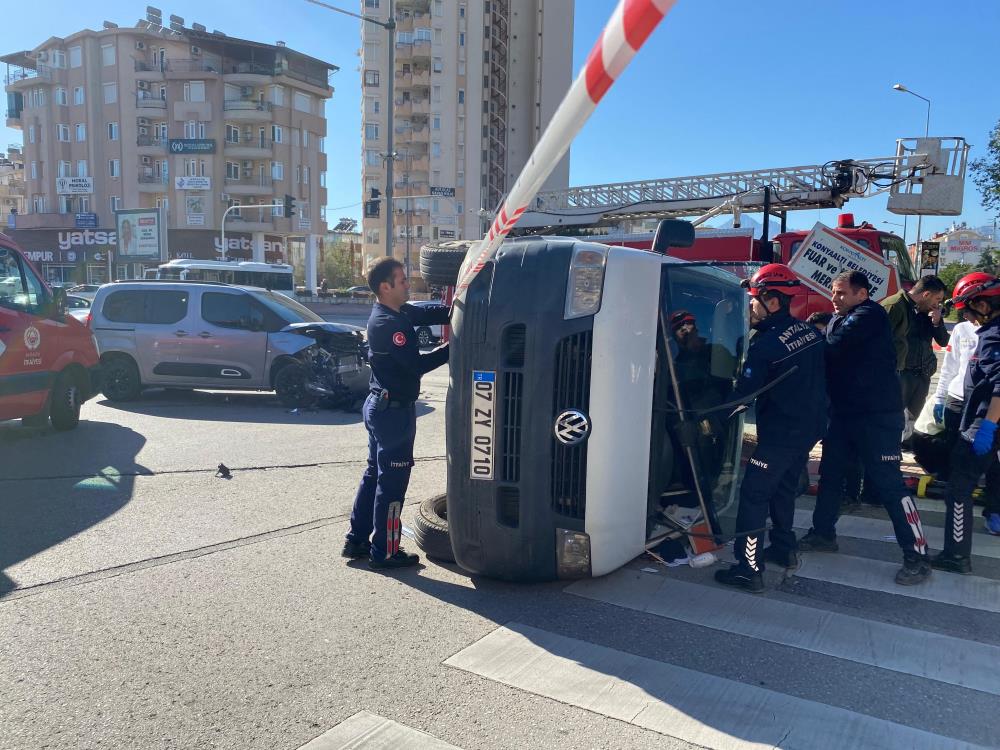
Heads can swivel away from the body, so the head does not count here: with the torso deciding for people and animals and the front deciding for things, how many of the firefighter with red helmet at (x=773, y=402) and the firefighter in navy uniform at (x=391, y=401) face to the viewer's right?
1

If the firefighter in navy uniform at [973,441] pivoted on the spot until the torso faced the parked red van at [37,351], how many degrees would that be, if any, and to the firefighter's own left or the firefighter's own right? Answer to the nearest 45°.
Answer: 0° — they already face it

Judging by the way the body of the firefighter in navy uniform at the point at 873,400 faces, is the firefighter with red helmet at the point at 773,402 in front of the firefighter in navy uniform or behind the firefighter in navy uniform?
in front

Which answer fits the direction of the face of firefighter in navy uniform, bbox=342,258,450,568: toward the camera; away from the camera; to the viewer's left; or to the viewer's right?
to the viewer's right

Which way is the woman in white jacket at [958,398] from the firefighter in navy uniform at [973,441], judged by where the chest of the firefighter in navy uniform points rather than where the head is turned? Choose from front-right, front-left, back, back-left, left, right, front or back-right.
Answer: right

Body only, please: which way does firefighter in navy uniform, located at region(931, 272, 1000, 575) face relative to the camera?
to the viewer's left

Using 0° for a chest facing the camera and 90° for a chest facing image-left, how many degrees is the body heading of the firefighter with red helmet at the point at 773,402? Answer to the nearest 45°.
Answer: approximately 135°

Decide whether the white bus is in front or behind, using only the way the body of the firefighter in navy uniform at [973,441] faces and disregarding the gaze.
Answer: in front

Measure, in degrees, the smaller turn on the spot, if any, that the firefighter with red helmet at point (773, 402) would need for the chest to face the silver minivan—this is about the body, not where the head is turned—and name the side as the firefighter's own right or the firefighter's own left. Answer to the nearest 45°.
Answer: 0° — they already face it

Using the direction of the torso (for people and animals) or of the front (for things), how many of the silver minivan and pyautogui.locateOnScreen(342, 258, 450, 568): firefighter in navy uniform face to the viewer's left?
0

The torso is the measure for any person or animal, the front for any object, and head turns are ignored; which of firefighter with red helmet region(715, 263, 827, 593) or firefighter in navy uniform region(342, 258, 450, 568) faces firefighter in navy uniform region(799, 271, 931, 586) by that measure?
firefighter in navy uniform region(342, 258, 450, 568)

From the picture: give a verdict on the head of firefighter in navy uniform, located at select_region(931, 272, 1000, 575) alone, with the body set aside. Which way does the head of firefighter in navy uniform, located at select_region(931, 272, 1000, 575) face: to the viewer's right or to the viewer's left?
to the viewer's left

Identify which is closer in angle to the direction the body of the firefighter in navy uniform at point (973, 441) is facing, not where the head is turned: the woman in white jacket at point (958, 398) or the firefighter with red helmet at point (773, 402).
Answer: the firefighter with red helmet

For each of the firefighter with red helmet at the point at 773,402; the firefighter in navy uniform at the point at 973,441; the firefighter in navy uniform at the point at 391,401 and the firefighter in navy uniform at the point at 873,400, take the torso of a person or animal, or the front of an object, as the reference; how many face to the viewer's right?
1

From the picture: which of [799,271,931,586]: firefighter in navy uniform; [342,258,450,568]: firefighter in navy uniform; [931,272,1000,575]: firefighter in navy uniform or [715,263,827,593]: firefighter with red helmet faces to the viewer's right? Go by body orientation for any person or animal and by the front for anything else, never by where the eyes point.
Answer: [342,258,450,568]: firefighter in navy uniform

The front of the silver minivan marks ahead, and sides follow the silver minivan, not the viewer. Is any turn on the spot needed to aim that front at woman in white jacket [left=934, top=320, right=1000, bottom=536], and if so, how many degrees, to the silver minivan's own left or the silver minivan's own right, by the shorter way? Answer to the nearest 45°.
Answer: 0° — it already faces them

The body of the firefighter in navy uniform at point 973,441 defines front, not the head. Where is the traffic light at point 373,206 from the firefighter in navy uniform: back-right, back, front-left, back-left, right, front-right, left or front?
front-right

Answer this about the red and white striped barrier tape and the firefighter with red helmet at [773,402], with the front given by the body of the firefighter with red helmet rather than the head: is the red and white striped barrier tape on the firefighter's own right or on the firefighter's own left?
on the firefighter's own left
